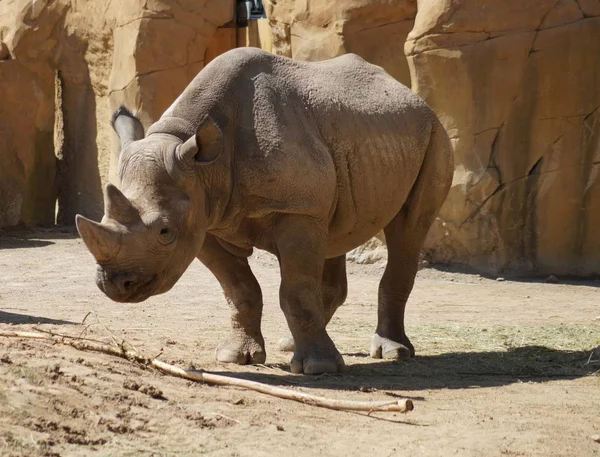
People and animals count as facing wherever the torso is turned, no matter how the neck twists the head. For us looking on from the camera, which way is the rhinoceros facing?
facing the viewer and to the left of the viewer
